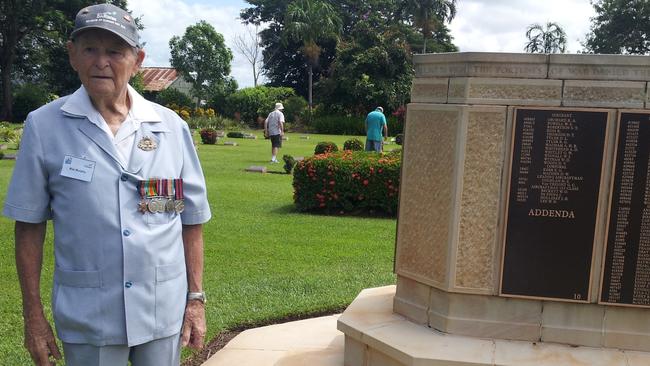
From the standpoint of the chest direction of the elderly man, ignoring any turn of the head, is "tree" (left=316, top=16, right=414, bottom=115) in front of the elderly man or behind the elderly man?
behind

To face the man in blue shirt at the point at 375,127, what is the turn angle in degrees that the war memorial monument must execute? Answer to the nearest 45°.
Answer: approximately 180°

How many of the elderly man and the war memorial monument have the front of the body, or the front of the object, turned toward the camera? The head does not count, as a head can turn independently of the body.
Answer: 2

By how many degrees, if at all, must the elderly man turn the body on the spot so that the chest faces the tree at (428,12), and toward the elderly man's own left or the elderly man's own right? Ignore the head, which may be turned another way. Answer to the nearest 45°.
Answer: approximately 135° to the elderly man's own left

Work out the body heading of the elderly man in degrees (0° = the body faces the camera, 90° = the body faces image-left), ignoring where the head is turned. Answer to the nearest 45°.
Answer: approximately 0°

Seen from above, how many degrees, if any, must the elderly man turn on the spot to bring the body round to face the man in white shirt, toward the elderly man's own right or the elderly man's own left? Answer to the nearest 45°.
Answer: approximately 180°

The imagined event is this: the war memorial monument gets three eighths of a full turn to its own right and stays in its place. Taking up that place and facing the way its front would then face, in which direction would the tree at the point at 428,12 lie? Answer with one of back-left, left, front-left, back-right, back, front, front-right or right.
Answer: front-right

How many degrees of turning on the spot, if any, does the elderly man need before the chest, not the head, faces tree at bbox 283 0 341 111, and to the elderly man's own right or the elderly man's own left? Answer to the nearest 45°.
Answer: approximately 180°

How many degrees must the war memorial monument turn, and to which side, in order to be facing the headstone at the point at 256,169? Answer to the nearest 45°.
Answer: approximately 135° to its right

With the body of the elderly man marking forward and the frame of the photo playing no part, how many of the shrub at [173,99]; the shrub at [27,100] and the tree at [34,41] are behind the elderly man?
3

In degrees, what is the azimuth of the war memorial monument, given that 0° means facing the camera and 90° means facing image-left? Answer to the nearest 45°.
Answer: approximately 0°

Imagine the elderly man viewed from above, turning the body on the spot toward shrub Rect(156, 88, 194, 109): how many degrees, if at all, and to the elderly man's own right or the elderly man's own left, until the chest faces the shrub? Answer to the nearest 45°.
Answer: approximately 180°
